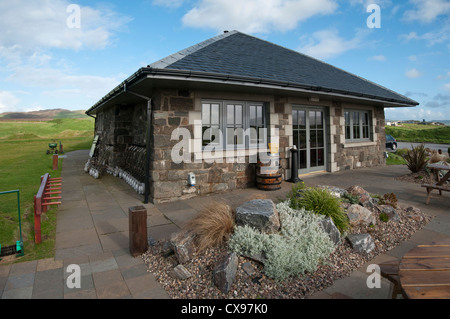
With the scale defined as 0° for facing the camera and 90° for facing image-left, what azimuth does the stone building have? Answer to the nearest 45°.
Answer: approximately 315°

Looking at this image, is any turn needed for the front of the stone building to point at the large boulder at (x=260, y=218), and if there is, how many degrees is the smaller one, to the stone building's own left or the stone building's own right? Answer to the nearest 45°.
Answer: approximately 45° to the stone building's own right

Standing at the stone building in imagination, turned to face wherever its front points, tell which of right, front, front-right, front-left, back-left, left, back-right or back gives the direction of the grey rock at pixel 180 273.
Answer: front-right
